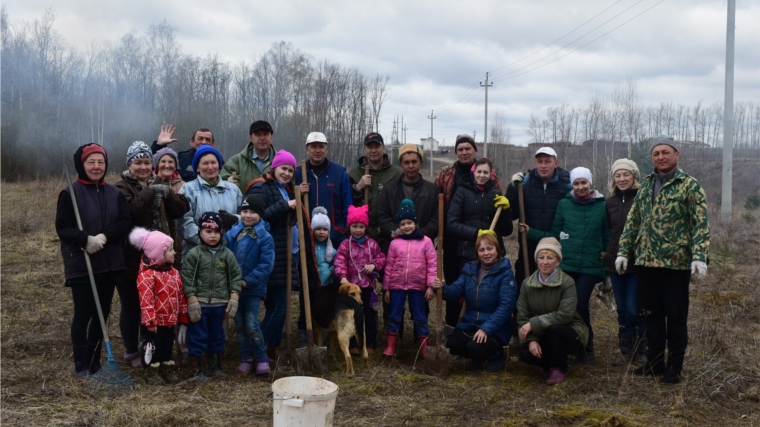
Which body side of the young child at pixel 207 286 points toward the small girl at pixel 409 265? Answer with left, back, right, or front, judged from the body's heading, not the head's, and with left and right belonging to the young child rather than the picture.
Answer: left

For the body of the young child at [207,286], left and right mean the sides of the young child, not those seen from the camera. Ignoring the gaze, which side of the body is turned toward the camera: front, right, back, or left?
front

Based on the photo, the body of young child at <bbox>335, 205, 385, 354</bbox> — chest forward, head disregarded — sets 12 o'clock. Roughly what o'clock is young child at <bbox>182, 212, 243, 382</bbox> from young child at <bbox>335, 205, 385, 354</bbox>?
young child at <bbox>182, 212, 243, 382</bbox> is roughly at 2 o'clock from young child at <bbox>335, 205, 385, 354</bbox>.

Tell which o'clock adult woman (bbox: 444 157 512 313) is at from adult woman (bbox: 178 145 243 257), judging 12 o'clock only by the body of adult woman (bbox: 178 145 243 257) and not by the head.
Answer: adult woman (bbox: 444 157 512 313) is roughly at 9 o'clock from adult woman (bbox: 178 145 243 257).

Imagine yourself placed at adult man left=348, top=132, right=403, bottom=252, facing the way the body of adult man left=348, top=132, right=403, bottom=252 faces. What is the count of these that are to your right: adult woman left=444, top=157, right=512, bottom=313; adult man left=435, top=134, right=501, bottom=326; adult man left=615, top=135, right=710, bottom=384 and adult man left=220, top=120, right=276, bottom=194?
1

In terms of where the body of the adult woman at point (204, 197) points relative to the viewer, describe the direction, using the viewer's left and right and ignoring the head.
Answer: facing the viewer

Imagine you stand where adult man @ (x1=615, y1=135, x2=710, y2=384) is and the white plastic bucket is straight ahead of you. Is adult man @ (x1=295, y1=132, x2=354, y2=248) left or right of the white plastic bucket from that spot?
right

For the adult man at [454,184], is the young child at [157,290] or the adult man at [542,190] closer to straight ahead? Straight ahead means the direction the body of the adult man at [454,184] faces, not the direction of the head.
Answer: the young child

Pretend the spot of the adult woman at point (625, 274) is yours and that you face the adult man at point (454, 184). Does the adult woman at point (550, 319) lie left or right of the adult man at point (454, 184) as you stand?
left

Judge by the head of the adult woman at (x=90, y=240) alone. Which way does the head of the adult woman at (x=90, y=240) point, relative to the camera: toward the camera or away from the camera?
toward the camera

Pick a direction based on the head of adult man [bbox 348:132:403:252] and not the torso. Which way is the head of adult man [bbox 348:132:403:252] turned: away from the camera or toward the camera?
toward the camera

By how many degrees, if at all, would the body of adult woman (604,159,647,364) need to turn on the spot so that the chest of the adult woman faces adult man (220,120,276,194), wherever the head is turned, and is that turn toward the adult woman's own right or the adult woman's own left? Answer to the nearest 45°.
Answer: approximately 90° to the adult woman's own right

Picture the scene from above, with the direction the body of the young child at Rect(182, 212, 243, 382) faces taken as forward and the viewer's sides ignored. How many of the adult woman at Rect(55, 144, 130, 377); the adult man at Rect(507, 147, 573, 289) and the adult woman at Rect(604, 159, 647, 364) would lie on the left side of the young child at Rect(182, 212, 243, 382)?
2

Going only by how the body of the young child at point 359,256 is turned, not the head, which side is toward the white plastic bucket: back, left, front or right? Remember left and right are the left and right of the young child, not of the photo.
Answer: front

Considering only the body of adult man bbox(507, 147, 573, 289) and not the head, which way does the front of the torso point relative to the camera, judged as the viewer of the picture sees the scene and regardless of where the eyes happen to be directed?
toward the camera

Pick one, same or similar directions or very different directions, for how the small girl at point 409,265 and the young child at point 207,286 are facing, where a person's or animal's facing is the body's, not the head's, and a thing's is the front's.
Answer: same or similar directions

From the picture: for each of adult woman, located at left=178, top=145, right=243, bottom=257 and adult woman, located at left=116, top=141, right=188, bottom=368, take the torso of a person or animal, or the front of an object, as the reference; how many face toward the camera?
2

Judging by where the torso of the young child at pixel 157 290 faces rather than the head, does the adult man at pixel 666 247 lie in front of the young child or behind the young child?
in front

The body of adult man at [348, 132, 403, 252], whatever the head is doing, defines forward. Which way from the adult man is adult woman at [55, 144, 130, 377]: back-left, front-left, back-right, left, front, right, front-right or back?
front-right

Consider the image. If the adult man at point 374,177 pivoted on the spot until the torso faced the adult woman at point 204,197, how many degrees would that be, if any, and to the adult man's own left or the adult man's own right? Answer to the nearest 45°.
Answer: approximately 45° to the adult man's own right
